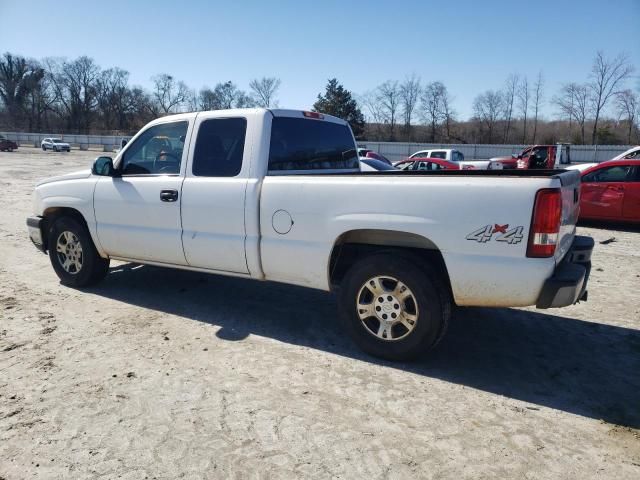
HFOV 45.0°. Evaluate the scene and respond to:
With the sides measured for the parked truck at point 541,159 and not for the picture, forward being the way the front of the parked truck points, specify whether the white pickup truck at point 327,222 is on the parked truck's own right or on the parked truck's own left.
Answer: on the parked truck's own left

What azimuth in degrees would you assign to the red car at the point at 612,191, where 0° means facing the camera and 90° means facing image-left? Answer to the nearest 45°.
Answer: approximately 90°

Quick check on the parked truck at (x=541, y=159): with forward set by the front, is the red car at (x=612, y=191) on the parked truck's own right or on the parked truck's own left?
on the parked truck's own left

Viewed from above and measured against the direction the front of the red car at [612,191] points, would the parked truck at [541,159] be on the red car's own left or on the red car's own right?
on the red car's own right

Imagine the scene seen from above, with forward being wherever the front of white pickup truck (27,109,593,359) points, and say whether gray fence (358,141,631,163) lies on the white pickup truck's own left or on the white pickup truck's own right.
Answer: on the white pickup truck's own right

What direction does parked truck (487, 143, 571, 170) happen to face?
to the viewer's left

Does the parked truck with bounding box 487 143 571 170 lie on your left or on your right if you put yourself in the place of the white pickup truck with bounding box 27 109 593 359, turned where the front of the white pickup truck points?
on your right

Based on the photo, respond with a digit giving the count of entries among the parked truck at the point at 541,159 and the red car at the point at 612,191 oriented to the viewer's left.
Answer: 2

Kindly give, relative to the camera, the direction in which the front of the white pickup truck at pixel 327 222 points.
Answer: facing away from the viewer and to the left of the viewer
